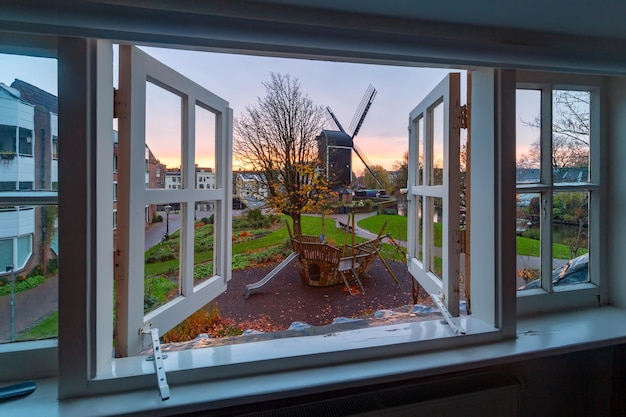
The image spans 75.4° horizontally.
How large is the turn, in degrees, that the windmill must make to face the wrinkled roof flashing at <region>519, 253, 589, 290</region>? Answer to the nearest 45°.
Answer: approximately 90° to its right

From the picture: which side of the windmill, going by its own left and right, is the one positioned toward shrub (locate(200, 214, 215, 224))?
back

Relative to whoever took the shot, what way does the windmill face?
facing away from the viewer and to the right of the viewer

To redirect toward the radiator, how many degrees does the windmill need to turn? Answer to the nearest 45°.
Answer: approximately 135° to its right

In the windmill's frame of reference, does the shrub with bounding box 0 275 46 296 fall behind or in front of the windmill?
behind
